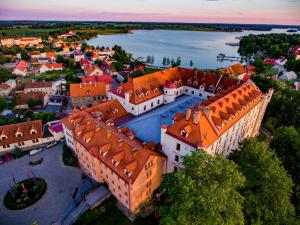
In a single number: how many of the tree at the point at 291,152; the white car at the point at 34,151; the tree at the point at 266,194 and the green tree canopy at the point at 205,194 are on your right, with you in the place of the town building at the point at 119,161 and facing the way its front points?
1

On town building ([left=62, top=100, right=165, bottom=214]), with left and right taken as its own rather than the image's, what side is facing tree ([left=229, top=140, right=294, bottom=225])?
left

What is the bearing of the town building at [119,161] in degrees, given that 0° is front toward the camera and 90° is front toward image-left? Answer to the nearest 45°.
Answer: approximately 45°

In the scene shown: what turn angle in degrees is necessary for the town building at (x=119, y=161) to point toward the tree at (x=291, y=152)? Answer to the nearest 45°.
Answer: approximately 135° to its left

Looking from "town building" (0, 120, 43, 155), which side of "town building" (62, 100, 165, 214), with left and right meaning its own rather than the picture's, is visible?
right

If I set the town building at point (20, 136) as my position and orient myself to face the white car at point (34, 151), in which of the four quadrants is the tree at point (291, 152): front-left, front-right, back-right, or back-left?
front-left

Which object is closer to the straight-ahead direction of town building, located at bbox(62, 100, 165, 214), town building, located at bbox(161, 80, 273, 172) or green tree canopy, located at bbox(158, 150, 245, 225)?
the green tree canopy

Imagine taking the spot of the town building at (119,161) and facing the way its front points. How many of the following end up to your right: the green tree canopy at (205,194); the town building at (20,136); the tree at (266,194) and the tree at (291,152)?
1

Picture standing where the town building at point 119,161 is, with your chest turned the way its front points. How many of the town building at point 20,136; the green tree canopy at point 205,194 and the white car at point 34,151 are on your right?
2

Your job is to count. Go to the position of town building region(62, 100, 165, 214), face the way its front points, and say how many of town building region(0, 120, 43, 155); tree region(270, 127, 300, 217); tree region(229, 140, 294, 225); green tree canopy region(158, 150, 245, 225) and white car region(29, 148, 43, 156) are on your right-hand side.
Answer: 2

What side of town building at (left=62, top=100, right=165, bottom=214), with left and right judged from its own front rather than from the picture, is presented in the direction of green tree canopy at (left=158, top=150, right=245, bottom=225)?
left

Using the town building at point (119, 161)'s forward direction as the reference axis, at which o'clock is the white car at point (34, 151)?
The white car is roughly at 3 o'clock from the town building.

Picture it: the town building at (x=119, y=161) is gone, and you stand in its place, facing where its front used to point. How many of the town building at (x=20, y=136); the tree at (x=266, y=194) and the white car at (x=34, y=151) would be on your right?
2
